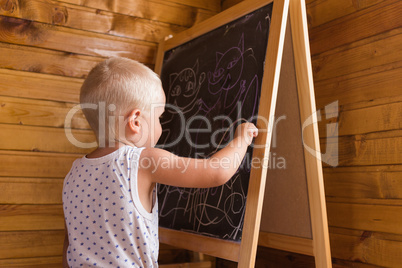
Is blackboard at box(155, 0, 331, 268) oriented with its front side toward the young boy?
yes

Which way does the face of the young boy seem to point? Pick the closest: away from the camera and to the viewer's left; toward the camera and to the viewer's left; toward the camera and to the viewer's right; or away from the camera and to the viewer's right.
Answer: away from the camera and to the viewer's right
